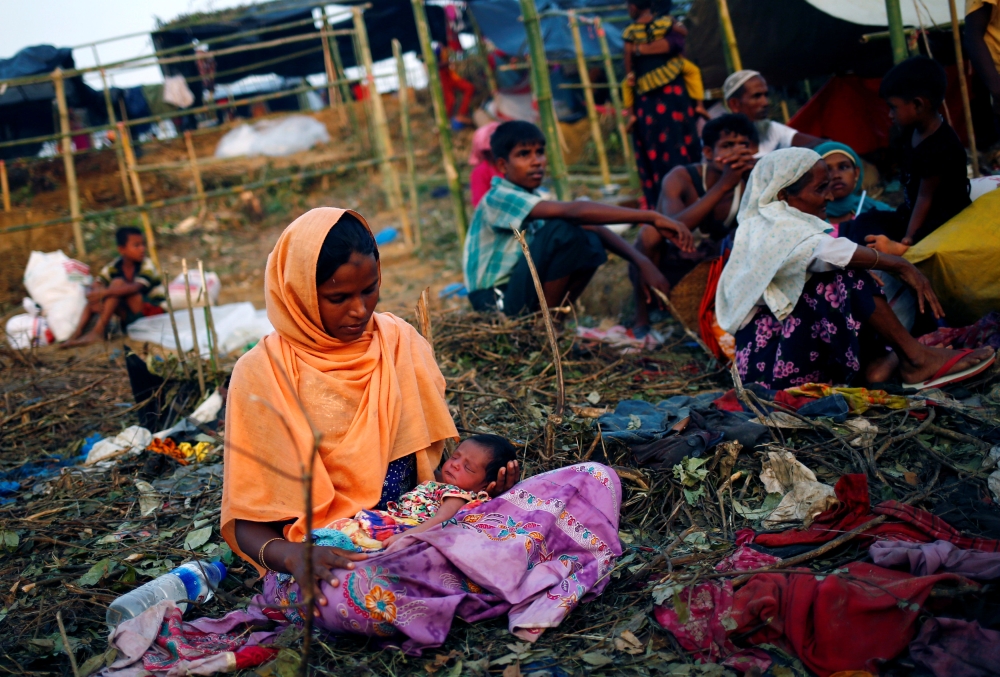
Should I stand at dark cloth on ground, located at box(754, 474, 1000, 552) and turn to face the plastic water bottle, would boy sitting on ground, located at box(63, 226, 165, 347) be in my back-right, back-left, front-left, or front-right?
front-right

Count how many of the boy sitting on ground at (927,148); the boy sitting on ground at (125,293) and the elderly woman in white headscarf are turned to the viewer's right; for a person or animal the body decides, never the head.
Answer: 1

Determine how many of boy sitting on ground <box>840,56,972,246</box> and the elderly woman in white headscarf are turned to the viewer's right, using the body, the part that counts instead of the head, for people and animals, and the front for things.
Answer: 1

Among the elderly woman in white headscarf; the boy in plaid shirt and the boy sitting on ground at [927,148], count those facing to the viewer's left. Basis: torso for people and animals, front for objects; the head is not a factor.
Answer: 1

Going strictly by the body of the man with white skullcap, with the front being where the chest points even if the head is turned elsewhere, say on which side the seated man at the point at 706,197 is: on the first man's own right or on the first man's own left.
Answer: on the first man's own right

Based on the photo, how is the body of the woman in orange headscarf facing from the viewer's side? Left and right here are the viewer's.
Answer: facing the viewer and to the right of the viewer

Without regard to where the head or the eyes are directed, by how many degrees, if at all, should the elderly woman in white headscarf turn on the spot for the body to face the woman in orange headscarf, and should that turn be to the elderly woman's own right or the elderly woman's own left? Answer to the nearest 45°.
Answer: approximately 135° to the elderly woman's own right

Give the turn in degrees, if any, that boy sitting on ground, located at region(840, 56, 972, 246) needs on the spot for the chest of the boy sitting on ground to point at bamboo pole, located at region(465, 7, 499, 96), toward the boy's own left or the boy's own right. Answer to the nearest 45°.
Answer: approximately 45° to the boy's own right

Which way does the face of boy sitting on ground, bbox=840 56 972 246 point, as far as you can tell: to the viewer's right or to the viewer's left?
to the viewer's left

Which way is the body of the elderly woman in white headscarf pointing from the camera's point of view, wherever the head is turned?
to the viewer's right

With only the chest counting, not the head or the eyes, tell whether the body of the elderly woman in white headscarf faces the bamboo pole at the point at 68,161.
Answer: no

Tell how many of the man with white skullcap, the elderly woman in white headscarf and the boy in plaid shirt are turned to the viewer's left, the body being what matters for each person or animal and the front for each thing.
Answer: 0

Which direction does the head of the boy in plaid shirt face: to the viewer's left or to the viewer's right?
to the viewer's right

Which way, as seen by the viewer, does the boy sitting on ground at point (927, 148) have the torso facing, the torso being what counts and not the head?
to the viewer's left

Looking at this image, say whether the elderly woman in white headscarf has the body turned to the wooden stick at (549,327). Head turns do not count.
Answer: no

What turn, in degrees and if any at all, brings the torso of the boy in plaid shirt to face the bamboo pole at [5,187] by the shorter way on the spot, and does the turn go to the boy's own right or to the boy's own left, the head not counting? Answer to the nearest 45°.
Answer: approximately 135° to the boy's own left

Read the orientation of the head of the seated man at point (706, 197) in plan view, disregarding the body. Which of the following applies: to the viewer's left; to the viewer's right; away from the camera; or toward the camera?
toward the camera

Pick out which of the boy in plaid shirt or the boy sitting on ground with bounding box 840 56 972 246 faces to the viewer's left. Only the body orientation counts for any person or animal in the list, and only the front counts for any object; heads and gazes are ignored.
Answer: the boy sitting on ground
